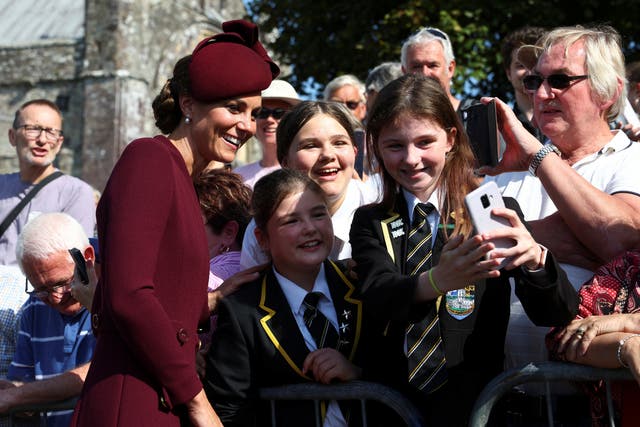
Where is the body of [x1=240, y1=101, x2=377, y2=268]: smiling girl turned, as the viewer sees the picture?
toward the camera

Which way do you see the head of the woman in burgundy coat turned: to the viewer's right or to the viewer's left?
to the viewer's right

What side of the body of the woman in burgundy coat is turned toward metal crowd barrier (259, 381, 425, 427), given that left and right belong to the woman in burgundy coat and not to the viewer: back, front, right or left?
front

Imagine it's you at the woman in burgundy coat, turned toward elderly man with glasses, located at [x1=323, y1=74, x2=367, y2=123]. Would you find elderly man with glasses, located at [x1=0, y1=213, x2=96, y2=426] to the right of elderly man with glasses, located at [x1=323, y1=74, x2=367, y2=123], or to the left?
left

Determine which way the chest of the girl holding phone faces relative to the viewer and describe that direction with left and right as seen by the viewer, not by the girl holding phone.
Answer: facing the viewer

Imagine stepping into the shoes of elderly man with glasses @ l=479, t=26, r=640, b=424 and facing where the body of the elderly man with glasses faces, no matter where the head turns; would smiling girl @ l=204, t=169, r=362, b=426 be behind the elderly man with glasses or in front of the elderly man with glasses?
in front

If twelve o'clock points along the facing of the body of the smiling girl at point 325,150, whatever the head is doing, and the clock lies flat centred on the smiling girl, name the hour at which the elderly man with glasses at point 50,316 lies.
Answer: The elderly man with glasses is roughly at 3 o'clock from the smiling girl.

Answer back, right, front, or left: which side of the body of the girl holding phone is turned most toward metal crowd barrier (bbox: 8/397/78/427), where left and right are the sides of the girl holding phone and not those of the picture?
right

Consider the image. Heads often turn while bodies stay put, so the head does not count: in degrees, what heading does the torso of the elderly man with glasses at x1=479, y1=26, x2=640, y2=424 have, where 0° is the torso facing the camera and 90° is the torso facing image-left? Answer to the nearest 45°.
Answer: approximately 45°

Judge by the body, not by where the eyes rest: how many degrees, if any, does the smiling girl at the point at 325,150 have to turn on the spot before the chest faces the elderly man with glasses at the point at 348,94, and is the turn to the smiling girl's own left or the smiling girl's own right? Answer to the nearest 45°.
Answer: approximately 180°

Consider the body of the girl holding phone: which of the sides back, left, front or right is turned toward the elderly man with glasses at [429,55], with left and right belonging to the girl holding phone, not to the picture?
back

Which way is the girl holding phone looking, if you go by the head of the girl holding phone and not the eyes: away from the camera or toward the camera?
toward the camera

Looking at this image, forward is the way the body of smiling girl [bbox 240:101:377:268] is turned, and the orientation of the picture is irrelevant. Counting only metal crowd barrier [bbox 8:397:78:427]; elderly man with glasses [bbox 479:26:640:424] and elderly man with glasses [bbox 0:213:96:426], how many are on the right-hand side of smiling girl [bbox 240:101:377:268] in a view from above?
2

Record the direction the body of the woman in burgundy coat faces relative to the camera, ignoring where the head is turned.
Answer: to the viewer's right

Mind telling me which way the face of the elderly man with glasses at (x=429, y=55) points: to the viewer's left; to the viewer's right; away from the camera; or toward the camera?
toward the camera
